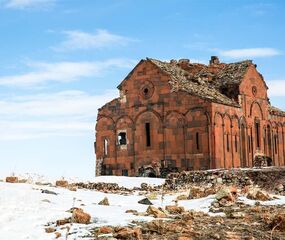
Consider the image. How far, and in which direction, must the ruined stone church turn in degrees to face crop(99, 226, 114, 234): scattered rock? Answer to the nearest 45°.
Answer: approximately 45° to its left

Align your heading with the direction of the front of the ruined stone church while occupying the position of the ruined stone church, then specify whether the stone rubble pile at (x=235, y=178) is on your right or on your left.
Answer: on your left

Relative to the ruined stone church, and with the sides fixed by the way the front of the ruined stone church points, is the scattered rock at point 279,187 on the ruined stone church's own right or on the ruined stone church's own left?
on the ruined stone church's own left

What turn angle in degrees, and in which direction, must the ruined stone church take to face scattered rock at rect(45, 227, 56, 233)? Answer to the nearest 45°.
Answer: approximately 45° to its left

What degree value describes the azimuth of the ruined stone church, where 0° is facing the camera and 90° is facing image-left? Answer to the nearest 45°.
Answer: approximately 45°

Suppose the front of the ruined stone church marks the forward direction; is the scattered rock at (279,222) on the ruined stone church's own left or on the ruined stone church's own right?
on the ruined stone church's own left

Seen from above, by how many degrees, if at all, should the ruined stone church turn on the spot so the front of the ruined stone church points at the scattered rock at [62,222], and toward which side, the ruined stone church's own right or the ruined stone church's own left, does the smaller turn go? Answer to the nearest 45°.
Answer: approximately 45° to the ruined stone church's own left
